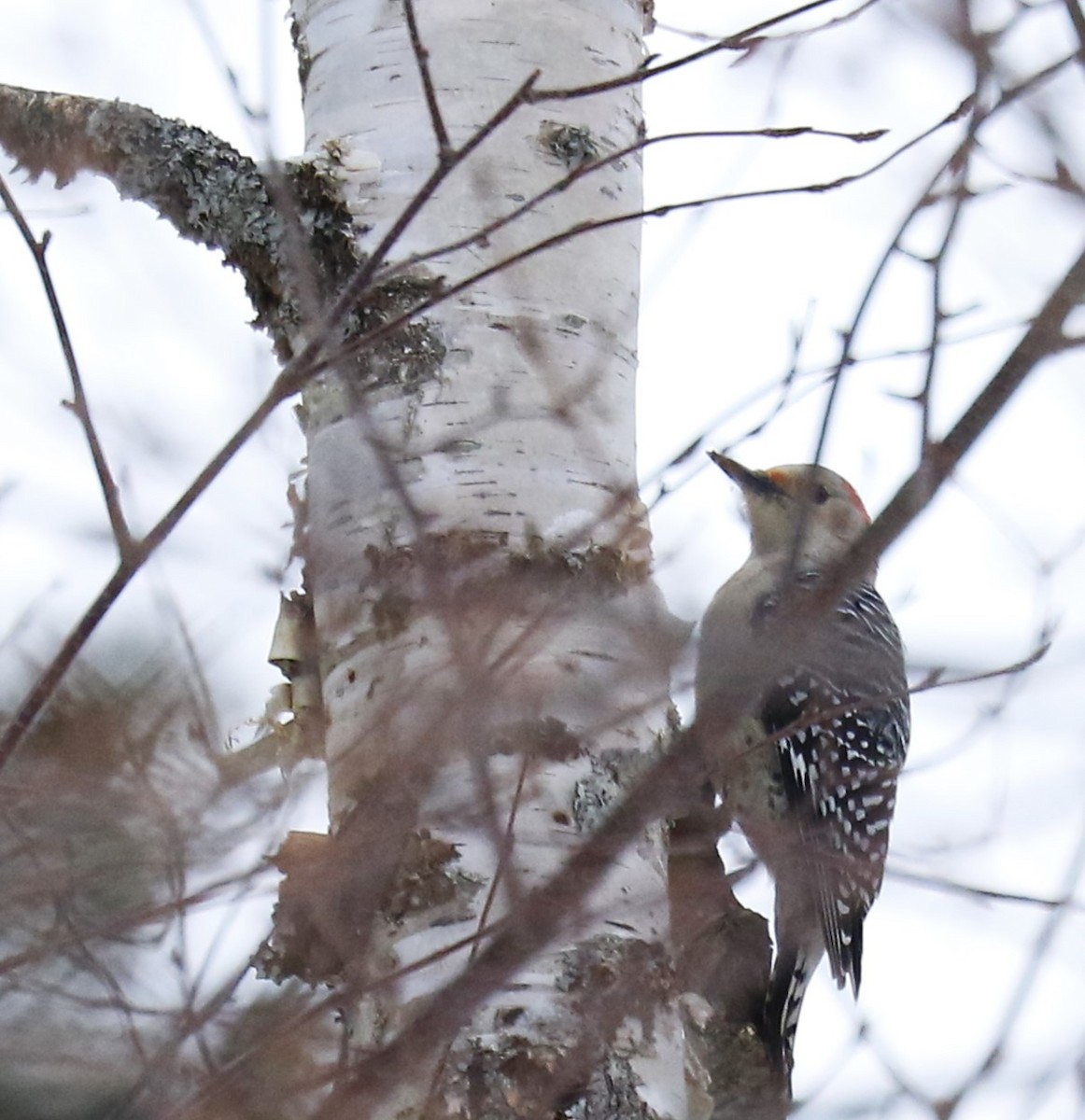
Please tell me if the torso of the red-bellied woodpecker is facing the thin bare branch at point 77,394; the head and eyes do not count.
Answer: no

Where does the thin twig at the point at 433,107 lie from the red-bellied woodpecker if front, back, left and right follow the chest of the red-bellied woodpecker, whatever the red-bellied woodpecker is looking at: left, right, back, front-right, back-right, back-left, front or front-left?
left

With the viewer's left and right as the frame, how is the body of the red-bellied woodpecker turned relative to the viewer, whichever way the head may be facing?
facing to the left of the viewer
